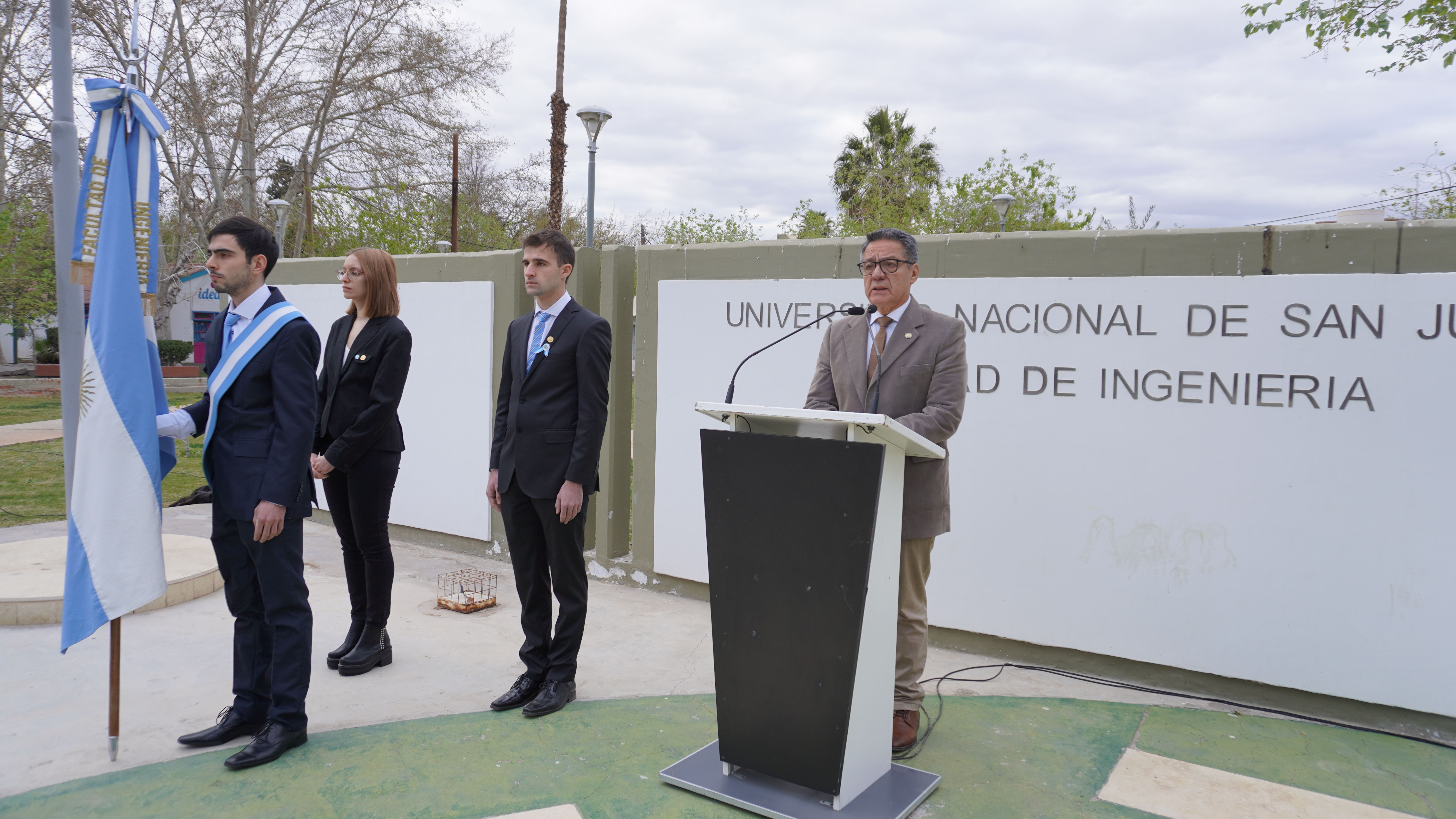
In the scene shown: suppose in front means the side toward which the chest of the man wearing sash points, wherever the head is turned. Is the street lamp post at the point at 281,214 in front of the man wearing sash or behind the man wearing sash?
behind

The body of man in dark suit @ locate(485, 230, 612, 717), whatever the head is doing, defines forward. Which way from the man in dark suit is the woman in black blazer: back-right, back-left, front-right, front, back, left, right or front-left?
right

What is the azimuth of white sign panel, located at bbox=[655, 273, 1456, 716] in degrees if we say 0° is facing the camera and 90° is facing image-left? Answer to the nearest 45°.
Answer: approximately 45°

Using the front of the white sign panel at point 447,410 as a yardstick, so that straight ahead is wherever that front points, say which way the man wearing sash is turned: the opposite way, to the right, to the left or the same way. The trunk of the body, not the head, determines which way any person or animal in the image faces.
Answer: the same way

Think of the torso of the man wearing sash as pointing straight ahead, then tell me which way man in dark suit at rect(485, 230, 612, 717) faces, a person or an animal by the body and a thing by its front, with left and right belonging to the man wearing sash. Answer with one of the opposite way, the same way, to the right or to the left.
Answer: the same way

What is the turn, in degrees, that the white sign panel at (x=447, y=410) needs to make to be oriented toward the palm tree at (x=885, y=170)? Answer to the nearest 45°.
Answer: approximately 180°

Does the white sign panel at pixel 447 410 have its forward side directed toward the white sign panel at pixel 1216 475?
no

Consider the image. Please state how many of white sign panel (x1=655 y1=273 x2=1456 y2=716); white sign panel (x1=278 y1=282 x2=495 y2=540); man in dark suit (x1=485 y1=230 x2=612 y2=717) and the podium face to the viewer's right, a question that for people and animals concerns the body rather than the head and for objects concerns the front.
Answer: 0

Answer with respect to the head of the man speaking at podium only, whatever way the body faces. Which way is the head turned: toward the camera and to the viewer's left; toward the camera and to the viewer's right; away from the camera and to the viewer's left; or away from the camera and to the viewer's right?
toward the camera and to the viewer's left

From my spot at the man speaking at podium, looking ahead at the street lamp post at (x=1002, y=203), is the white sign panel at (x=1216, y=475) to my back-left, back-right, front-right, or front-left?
front-right

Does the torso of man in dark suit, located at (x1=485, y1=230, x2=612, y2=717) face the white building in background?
no

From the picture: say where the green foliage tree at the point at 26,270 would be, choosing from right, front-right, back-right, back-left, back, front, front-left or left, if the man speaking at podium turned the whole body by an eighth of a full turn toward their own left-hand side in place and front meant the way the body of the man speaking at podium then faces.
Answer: back-right

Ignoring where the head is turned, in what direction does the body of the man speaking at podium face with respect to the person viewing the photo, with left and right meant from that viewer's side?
facing the viewer and to the left of the viewer
